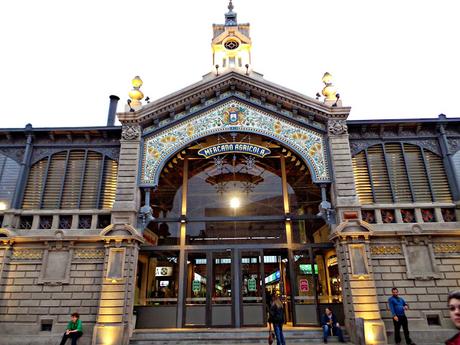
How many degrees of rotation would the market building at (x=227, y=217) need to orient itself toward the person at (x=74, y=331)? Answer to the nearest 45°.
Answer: approximately 90° to its right

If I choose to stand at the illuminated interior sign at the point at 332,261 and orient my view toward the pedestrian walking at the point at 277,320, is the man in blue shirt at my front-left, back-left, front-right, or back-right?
front-left

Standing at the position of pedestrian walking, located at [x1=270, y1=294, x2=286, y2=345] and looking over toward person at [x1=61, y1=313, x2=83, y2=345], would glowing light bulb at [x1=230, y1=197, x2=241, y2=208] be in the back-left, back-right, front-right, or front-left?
front-right

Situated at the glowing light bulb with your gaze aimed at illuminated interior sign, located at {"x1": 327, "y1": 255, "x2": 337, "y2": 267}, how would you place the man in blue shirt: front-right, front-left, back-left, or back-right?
front-right

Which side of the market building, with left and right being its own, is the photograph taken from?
front
